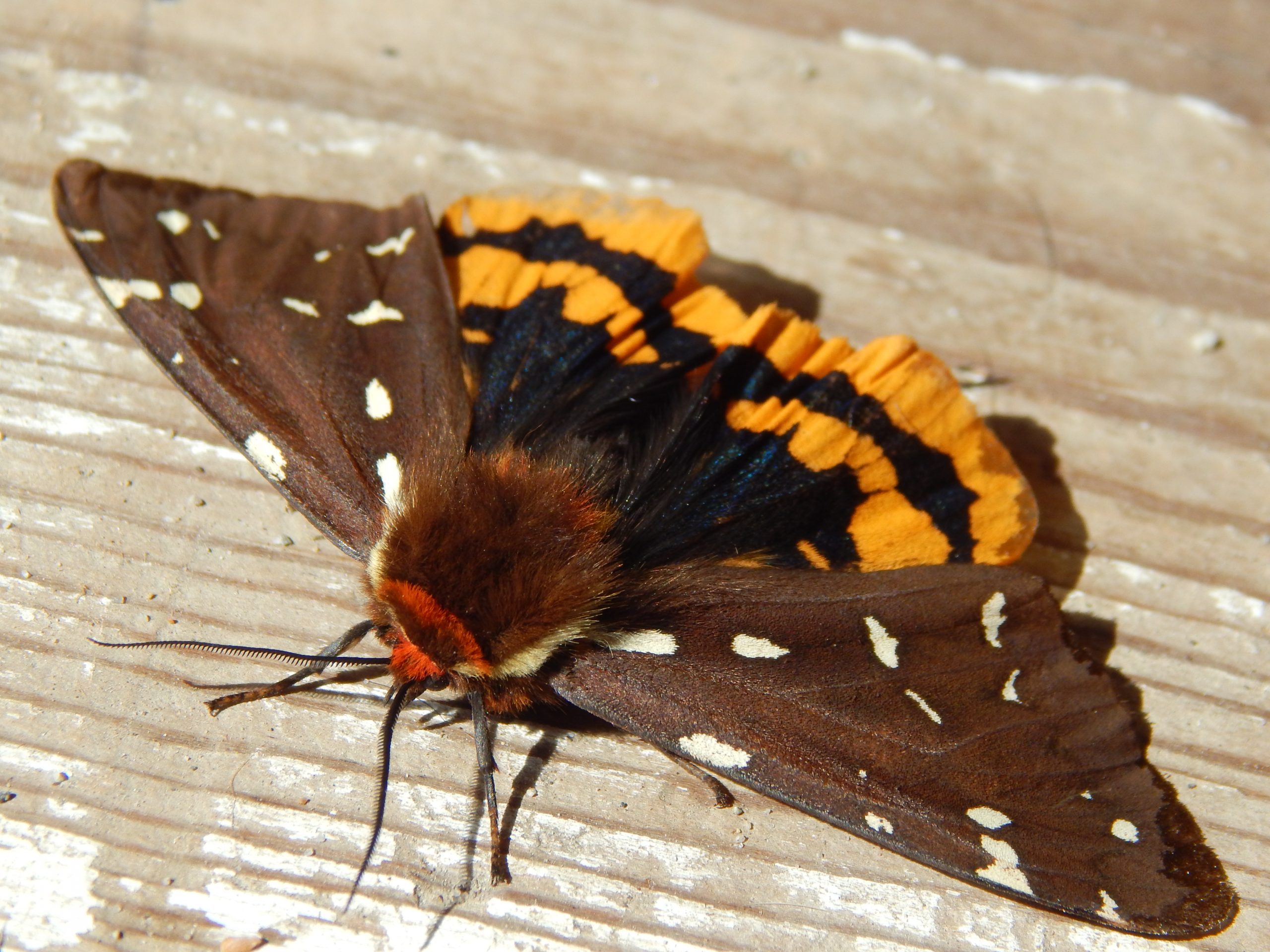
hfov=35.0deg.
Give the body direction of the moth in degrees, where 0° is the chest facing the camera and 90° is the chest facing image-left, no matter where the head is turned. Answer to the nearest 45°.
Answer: approximately 45°
